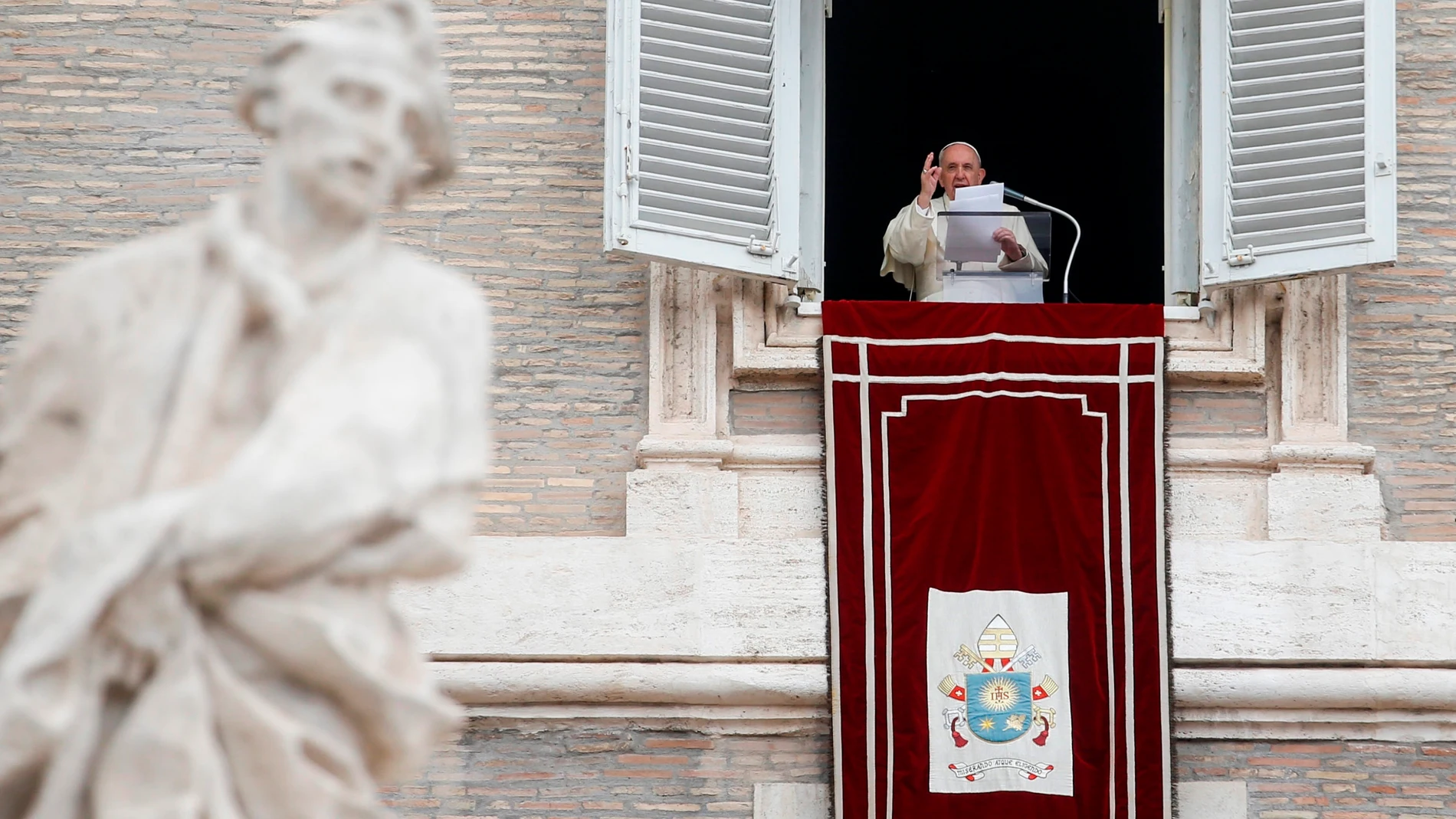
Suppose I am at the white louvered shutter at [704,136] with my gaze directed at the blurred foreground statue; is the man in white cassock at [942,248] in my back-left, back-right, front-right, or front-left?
back-left

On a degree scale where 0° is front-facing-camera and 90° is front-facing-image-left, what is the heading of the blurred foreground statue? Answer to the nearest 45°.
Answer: approximately 0°

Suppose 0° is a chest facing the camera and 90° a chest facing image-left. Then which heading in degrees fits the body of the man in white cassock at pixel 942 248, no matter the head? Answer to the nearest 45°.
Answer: approximately 0°
